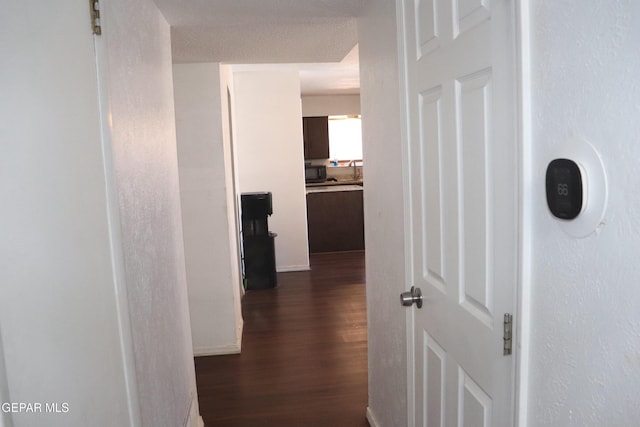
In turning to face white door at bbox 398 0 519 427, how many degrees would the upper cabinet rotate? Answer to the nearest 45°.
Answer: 0° — it already faces it

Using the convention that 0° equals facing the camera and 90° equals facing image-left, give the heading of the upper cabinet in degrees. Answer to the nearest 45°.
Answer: approximately 0°
